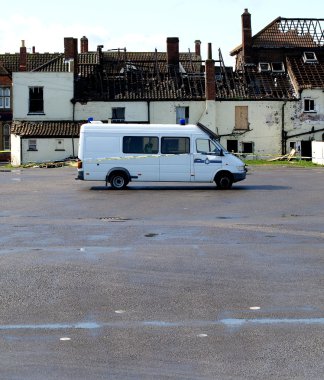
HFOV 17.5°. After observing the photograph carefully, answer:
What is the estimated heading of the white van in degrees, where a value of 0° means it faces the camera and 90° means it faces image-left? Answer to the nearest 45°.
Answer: approximately 270°
